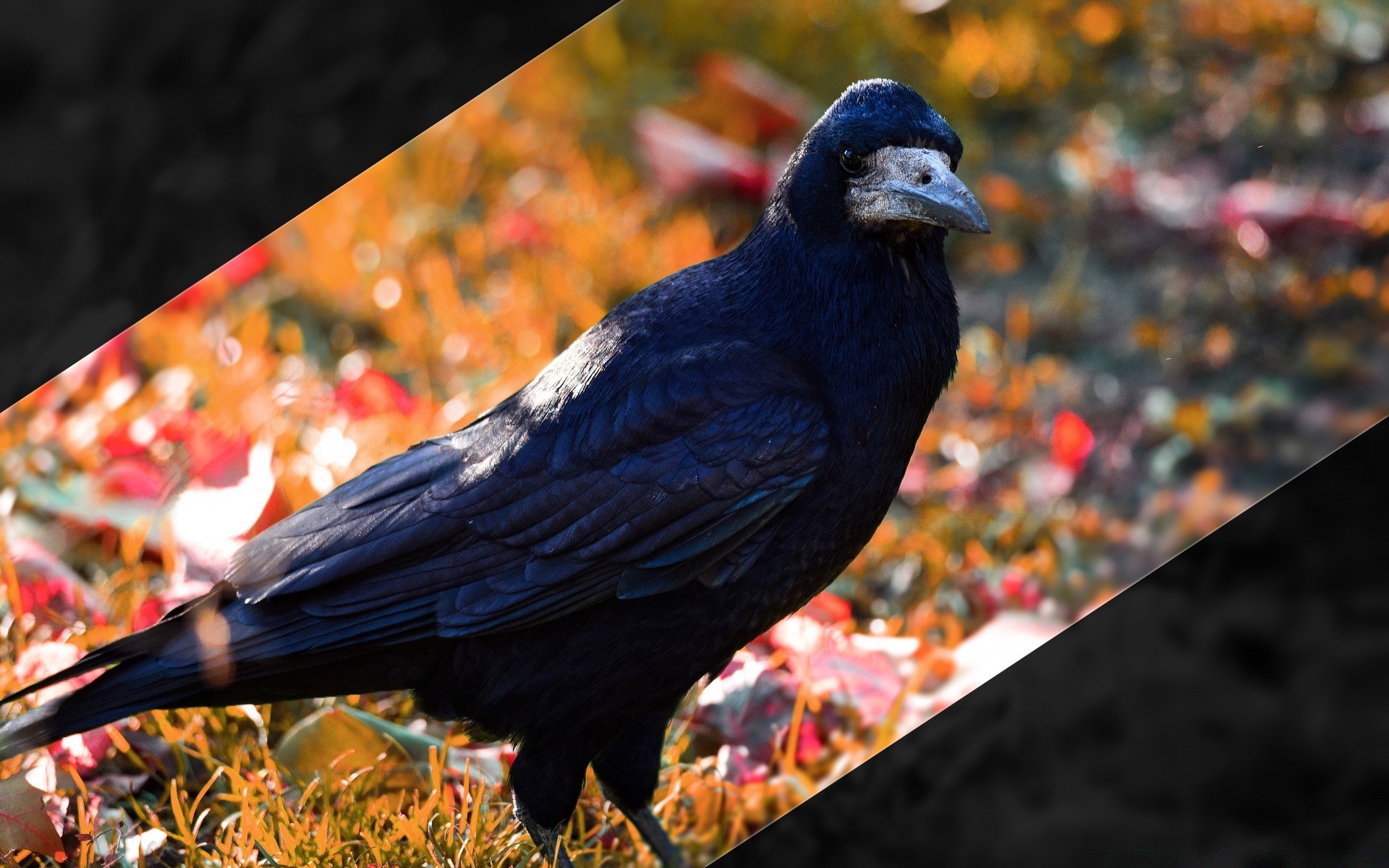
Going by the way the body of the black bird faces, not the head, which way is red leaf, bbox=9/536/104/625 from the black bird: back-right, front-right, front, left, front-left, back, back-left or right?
back-left

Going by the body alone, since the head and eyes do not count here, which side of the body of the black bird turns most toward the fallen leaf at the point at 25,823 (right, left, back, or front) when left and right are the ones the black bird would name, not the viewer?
back

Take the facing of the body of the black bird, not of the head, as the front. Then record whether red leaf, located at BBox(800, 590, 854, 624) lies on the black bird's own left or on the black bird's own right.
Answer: on the black bird's own left

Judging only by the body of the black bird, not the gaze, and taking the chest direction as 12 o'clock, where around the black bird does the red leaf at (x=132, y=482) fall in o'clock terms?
The red leaf is roughly at 8 o'clock from the black bird.

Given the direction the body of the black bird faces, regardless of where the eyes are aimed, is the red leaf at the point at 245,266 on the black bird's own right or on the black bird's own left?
on the black bird's own left

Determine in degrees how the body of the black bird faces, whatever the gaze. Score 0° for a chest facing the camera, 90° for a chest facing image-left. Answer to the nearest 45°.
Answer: approximately 270°

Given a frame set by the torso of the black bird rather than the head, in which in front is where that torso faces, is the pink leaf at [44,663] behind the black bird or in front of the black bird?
behind

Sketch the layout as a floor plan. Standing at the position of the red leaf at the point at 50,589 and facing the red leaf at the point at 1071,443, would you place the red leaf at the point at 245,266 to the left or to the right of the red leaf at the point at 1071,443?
left
